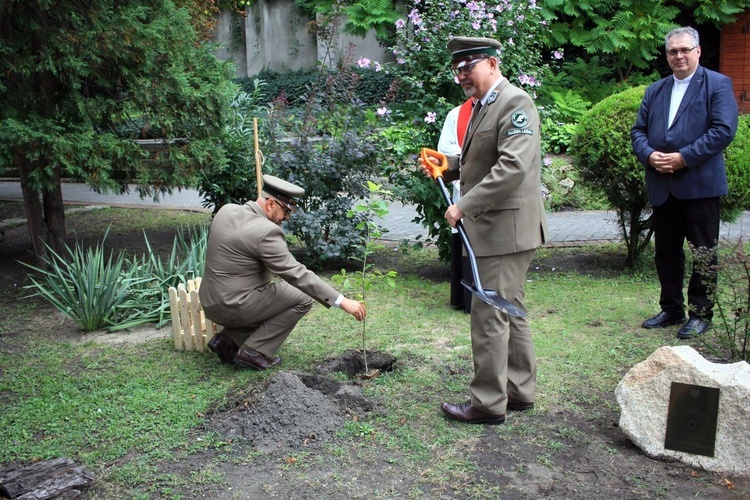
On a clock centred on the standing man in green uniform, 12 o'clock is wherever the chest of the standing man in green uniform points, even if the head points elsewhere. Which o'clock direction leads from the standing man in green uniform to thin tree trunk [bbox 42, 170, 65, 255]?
The thin tree trunk is roughly at 1 o'clock from the standing man in green uniform.

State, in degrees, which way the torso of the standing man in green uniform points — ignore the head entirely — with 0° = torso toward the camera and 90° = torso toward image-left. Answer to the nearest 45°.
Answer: approximately 90°

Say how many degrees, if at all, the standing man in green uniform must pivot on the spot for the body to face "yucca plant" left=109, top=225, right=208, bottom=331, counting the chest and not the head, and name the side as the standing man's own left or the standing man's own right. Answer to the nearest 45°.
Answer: approximately 45° to the standing man's own right

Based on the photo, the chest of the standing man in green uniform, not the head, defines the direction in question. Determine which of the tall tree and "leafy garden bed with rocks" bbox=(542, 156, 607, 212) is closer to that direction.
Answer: the tall tree

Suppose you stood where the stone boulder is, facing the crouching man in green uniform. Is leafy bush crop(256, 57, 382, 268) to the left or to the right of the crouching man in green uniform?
right

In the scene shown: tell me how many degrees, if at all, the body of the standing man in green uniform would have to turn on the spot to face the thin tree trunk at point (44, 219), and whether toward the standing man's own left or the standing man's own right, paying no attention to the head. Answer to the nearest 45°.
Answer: approximately 45° to the standing man's own right

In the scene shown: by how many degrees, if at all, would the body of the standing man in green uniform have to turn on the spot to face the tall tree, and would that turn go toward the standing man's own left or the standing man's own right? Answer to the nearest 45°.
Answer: approximately 45° to the standing man's own right

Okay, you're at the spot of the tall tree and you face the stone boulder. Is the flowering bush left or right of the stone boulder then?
left

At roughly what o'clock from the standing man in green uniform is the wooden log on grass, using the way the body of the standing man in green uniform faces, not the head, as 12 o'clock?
The wooden log on grass is roughly at 11 o'clock from the standing man in green uniform.

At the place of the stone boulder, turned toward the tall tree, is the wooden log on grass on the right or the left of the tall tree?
left
